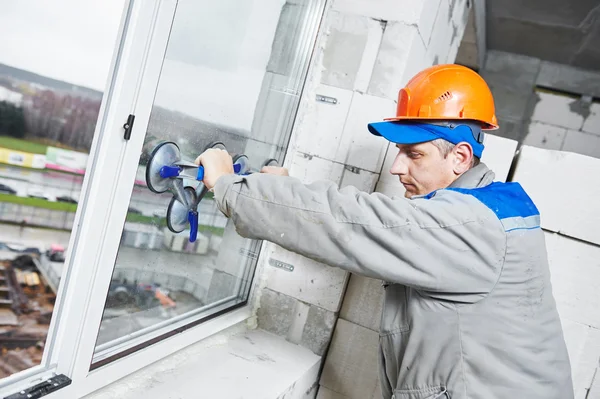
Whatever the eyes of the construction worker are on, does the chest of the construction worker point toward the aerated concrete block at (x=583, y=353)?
no

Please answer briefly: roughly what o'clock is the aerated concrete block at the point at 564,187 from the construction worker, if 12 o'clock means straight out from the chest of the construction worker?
The aerated concrete block is roughly at 4 o'clock from the construction worker.

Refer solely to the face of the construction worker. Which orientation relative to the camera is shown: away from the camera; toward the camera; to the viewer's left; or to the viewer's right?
to the viewer's left

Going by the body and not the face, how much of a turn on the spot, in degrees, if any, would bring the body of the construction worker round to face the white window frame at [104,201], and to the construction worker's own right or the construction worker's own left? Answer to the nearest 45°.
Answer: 0° — they already face it

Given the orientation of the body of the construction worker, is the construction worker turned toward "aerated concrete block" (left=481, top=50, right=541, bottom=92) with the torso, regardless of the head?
no

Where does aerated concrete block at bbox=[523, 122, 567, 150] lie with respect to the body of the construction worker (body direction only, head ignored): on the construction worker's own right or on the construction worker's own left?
on the construction worker's own right

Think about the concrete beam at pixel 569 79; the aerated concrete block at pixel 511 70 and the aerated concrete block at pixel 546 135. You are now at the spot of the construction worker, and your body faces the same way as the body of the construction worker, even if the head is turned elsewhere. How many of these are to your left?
0

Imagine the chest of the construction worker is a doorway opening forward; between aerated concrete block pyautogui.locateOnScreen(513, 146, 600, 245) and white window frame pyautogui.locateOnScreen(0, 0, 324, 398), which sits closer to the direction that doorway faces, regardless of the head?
the white window frame

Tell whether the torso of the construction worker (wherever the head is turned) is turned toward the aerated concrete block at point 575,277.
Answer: no

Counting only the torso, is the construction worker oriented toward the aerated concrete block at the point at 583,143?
no

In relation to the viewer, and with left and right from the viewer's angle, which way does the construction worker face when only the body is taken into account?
facing to the left of the viewer
